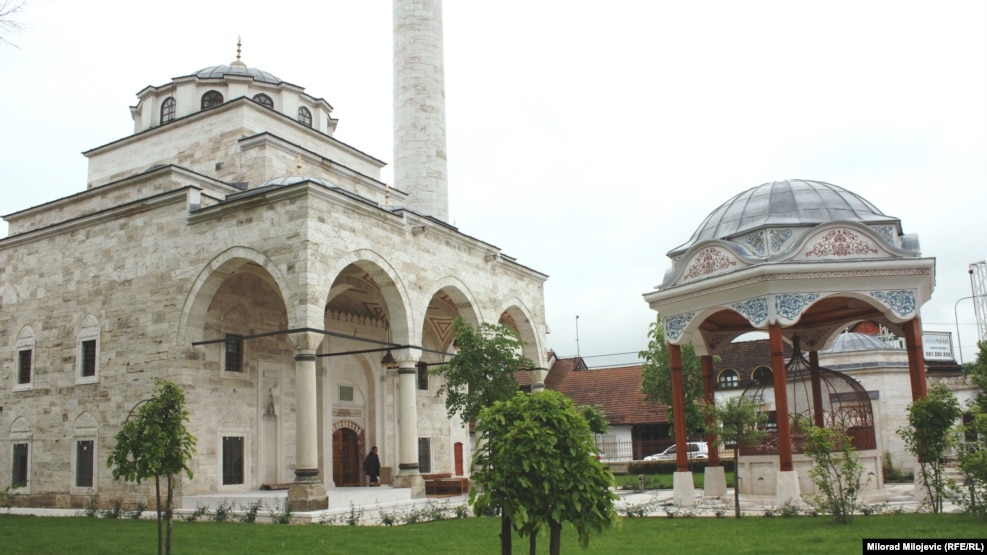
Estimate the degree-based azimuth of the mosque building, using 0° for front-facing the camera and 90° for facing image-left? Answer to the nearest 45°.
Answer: approximately 315°

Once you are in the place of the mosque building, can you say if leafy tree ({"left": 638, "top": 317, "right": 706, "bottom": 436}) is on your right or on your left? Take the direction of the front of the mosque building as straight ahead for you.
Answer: on your left

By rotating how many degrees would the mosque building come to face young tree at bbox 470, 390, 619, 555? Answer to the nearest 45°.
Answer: approximately 45° to its right

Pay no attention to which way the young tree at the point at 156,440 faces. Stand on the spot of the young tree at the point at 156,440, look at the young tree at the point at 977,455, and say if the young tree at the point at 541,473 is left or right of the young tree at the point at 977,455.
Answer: right

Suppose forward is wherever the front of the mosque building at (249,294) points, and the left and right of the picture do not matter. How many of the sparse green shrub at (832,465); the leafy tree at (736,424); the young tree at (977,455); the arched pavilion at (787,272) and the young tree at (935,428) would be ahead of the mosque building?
5

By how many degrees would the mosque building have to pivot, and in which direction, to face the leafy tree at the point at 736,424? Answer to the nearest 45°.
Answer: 0° — it already faces it

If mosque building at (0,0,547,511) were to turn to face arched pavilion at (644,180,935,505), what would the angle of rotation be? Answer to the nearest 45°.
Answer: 0° — it already faces it

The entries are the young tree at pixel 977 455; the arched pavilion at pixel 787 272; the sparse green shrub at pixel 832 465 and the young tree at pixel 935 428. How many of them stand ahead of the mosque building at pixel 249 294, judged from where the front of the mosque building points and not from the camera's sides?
4
